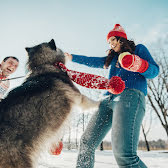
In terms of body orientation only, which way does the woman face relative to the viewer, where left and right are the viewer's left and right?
facing the viewer and to the left of the viewer

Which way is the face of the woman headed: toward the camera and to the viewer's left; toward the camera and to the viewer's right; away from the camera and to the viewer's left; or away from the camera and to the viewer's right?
toward the camera and to the viewer's left

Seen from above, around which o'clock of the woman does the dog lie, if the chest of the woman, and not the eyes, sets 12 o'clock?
The dog is roughly at 1 o'clock from the woman.
